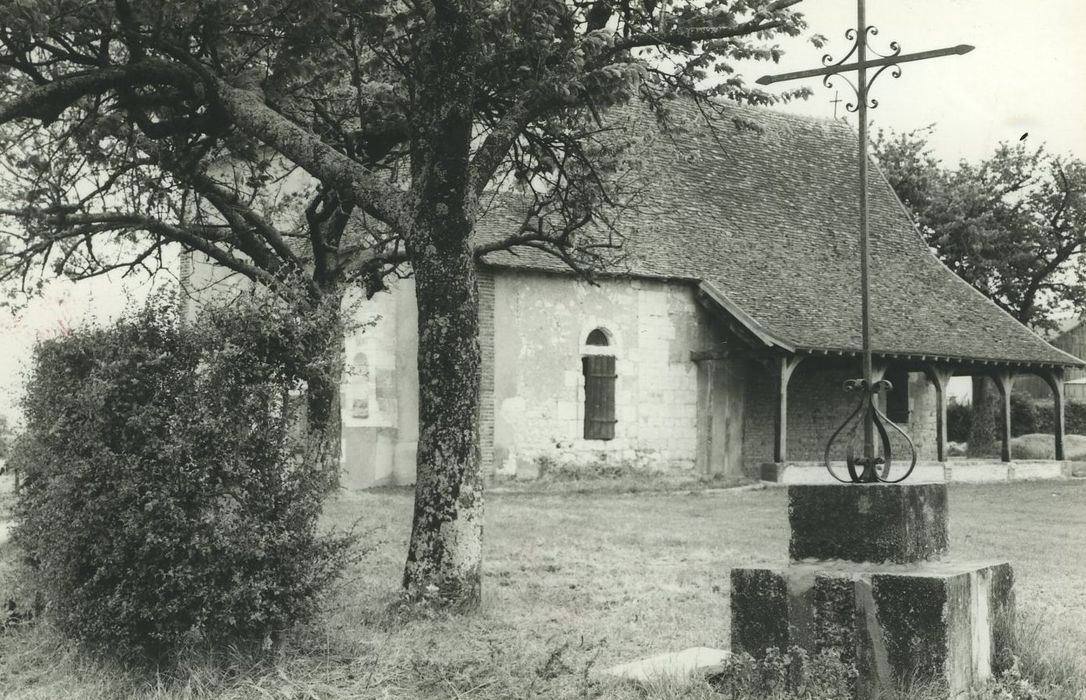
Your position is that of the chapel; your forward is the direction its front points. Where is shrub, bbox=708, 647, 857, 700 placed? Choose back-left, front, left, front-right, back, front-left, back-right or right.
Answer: front-right

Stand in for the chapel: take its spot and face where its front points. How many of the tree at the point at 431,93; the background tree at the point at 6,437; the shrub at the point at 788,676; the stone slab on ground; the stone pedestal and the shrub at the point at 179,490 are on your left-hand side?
0

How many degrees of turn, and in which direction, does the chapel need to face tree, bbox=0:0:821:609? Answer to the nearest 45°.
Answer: approximately 45° to its right

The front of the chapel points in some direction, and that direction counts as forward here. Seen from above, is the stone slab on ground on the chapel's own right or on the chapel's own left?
on the chapel's own right

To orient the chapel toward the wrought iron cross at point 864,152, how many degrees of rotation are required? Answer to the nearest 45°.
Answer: approximately 45° to its right

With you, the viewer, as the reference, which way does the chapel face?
facing the viewer and to the right of the viewer

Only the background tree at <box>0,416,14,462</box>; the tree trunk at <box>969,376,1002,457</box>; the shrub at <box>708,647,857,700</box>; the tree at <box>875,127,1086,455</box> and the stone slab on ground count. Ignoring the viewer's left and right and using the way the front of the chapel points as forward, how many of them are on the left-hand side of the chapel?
2

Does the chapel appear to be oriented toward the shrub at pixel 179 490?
no

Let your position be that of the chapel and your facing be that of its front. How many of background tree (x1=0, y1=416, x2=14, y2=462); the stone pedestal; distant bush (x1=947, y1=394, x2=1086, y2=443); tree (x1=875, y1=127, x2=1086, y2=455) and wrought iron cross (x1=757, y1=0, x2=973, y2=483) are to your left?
2

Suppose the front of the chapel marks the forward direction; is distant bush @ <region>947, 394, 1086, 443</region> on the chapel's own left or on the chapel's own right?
on the chapel's own left
